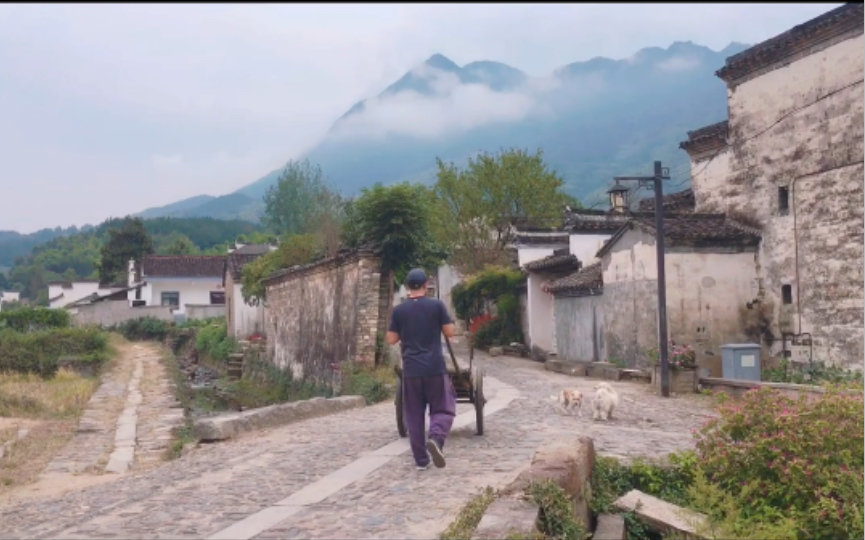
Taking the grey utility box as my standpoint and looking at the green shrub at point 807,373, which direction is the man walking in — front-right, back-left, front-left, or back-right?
back-right

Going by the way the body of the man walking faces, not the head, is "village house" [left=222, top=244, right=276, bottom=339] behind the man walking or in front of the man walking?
in front

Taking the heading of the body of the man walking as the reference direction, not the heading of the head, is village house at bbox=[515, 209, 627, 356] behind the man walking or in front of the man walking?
in front

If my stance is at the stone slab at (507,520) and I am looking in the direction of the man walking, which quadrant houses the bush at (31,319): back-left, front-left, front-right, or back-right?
front-left

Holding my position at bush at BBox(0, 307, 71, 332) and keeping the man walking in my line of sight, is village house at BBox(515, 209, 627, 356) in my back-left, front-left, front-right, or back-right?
front-left

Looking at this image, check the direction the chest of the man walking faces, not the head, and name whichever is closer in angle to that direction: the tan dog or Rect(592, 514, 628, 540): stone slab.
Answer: the tan dog

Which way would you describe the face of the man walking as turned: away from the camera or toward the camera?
away from the camera

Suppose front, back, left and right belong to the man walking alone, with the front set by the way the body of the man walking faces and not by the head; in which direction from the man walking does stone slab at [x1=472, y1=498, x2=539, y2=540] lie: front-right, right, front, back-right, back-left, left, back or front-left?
back

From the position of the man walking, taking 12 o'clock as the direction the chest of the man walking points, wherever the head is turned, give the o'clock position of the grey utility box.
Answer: The grey utility box is roughly at 1 o'clock from the man walking.

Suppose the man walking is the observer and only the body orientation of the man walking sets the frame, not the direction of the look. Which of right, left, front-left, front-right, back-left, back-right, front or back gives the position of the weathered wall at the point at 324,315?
front

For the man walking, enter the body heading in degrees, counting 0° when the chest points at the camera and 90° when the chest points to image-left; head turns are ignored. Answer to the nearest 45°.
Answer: approximately 180°

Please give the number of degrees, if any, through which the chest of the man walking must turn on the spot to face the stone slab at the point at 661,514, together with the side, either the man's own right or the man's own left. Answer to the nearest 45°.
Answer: approximately 135° to the man's own right

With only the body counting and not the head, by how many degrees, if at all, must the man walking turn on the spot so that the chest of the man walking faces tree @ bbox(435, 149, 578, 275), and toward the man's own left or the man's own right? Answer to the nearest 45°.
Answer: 0° — they already face it

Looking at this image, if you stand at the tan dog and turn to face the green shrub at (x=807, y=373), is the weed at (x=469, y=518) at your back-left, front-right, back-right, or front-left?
back-right

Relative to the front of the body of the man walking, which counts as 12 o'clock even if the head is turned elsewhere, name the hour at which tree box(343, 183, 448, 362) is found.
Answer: The tree is roughly at 12 o'clock from the man walking.

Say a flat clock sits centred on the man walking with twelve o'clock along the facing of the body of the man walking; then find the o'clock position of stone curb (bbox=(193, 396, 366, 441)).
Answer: The stone curb is roughly at 11 o'clock from the man walking.

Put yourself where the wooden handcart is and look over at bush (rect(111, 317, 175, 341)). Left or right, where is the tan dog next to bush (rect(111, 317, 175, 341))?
right

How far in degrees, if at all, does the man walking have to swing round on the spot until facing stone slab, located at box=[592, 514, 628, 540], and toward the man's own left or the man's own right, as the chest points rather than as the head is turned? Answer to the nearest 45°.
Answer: approximately 135° to the man's own right

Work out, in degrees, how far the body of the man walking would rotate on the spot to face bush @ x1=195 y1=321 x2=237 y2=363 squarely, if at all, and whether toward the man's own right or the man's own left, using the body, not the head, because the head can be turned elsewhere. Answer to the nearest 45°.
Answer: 0° — they already face it
